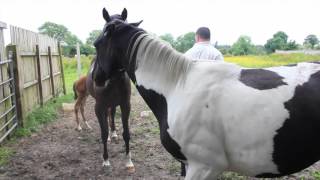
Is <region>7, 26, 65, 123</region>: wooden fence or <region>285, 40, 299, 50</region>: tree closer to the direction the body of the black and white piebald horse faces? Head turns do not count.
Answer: the wooden fence

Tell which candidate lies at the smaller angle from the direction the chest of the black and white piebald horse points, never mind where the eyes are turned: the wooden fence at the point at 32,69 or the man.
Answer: the wooden fence

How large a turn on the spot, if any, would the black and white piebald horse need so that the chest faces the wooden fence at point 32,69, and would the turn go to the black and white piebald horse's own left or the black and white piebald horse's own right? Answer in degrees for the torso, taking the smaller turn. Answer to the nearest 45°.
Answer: approximately 45° to the black and white piebald horse's own right

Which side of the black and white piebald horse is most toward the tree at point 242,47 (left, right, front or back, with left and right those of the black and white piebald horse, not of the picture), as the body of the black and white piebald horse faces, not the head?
right

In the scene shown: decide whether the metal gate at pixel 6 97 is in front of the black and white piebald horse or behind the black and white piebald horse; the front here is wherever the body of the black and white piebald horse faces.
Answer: in front

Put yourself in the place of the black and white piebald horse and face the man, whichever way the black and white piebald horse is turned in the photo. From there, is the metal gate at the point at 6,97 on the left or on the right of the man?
left

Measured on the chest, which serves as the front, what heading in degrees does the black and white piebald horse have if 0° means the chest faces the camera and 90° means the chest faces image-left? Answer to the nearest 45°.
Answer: approximately 90°

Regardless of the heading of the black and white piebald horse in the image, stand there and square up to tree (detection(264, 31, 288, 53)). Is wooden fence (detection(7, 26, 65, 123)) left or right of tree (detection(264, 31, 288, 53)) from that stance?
left

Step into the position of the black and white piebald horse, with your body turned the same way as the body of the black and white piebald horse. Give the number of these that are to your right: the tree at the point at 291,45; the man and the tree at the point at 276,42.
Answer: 3

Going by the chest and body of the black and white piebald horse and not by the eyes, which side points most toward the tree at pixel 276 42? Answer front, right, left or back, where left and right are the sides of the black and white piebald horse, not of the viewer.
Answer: right

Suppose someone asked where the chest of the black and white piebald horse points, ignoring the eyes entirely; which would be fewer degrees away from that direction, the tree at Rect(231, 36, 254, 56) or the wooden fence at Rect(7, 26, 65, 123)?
the wooden fence
